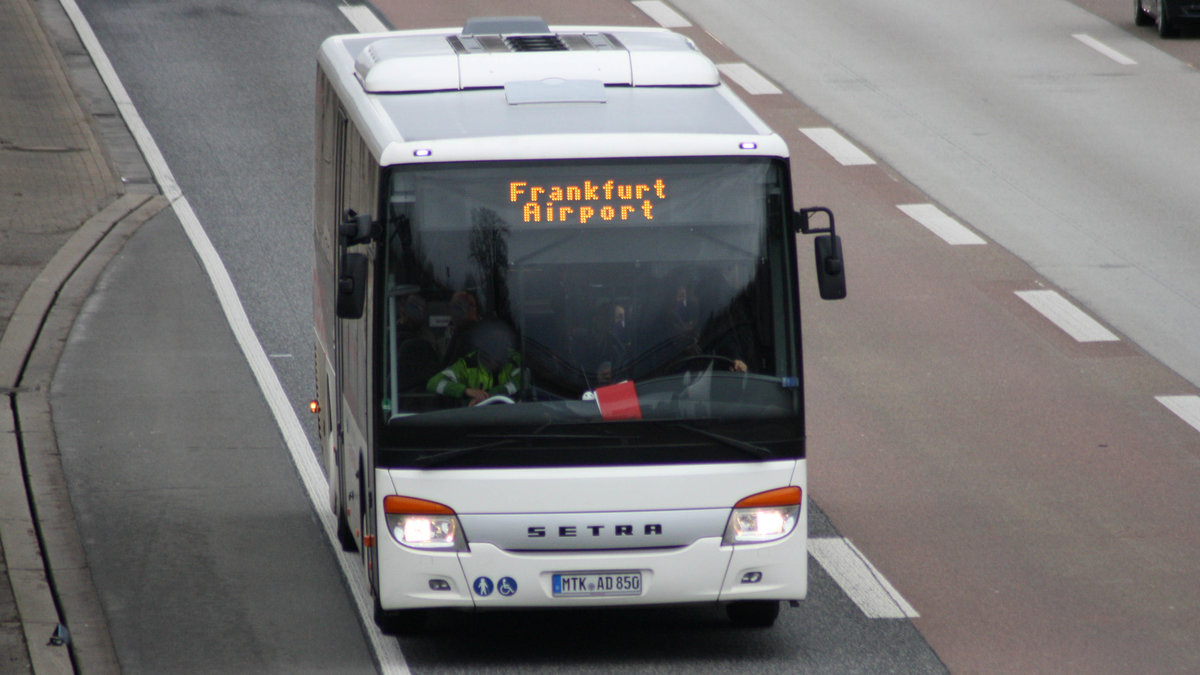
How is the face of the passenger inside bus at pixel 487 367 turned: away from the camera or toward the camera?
toward the camera

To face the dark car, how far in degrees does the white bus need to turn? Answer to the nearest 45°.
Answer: approximately 135° to its left

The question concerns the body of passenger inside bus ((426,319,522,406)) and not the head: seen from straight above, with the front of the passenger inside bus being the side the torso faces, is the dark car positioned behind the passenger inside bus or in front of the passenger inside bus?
behind

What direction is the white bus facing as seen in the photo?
toward the camera

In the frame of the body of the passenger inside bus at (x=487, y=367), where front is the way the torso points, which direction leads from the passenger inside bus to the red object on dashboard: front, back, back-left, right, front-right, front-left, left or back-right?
left

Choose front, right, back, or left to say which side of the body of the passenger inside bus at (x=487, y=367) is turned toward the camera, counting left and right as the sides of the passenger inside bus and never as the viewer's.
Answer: front
